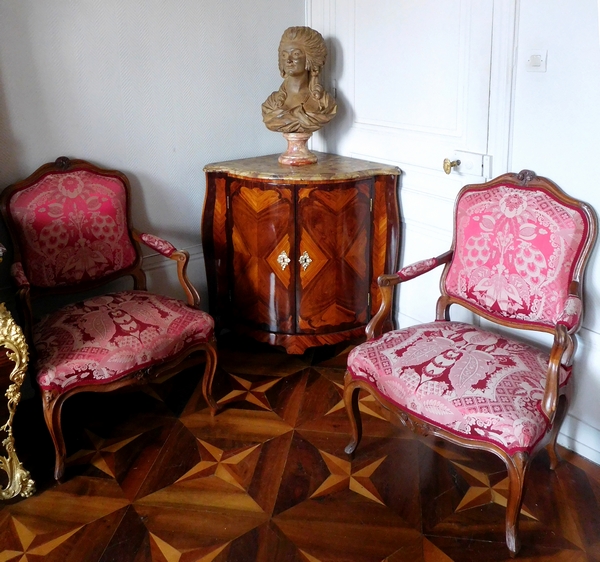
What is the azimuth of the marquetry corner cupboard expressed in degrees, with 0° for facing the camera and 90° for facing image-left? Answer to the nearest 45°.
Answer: approximately 0°

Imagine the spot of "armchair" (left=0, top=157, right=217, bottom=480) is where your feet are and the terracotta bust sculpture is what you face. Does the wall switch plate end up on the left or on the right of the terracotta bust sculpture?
right

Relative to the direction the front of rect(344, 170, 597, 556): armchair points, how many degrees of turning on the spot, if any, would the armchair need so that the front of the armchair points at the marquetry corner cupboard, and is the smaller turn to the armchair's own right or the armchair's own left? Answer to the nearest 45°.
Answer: approximately 90° to the armchair's own right

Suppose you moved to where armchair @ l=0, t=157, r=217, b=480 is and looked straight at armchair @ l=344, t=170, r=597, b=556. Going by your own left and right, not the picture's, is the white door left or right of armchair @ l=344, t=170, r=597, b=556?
left

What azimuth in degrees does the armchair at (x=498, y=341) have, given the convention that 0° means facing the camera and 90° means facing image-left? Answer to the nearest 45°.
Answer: approximately 45°

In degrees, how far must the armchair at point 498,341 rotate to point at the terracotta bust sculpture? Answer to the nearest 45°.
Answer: approximately 90° to its right

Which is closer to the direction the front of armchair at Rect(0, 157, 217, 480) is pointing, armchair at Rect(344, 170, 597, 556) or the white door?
the armchair
